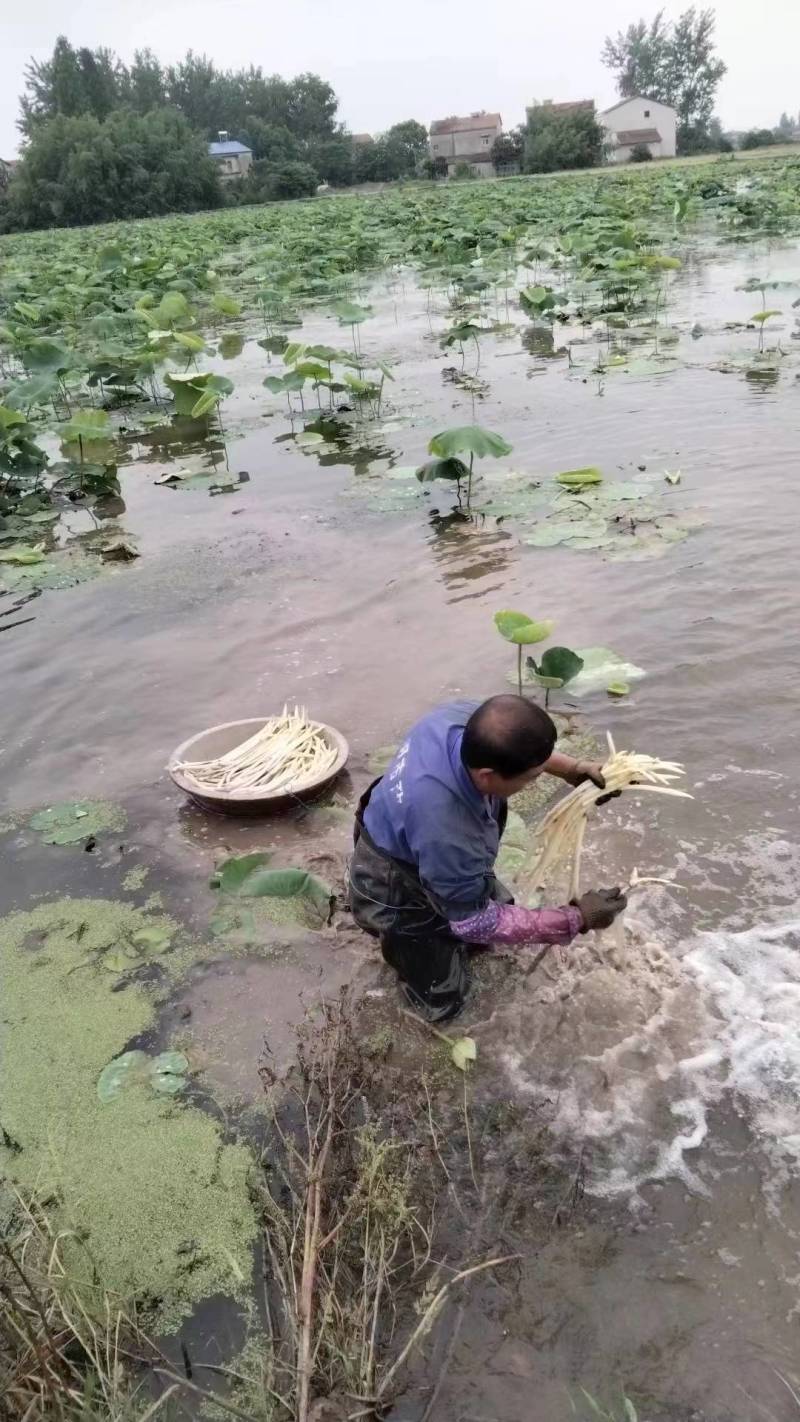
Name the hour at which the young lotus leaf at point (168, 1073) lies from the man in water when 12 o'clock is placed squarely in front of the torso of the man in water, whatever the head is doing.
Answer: The young lotus leaf is roughly at 6 o'clock from the man in water.

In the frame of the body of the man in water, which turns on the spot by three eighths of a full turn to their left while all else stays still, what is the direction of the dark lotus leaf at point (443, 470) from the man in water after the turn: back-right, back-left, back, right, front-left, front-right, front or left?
front-right

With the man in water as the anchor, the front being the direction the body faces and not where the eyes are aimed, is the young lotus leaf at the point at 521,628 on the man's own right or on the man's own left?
on the man's own left

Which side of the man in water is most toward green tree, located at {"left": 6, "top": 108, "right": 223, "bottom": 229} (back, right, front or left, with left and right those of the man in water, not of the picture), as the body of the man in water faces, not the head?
left

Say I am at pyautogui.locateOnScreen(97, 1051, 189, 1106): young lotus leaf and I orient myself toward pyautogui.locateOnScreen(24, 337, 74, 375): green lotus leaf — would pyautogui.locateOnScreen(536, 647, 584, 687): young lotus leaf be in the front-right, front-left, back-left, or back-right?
front-right

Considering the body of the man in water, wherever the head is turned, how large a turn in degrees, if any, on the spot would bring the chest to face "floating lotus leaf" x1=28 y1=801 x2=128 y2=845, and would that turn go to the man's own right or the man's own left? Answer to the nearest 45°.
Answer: approximately 135° to the man's own left

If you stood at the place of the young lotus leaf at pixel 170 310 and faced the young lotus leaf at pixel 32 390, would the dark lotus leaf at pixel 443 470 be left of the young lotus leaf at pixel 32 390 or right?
left

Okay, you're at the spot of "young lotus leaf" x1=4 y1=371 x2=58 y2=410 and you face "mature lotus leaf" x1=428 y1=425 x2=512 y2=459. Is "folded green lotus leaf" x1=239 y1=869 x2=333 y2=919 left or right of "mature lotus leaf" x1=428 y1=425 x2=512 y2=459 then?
right

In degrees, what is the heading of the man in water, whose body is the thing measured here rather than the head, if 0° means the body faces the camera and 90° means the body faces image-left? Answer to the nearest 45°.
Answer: approximately 270°
